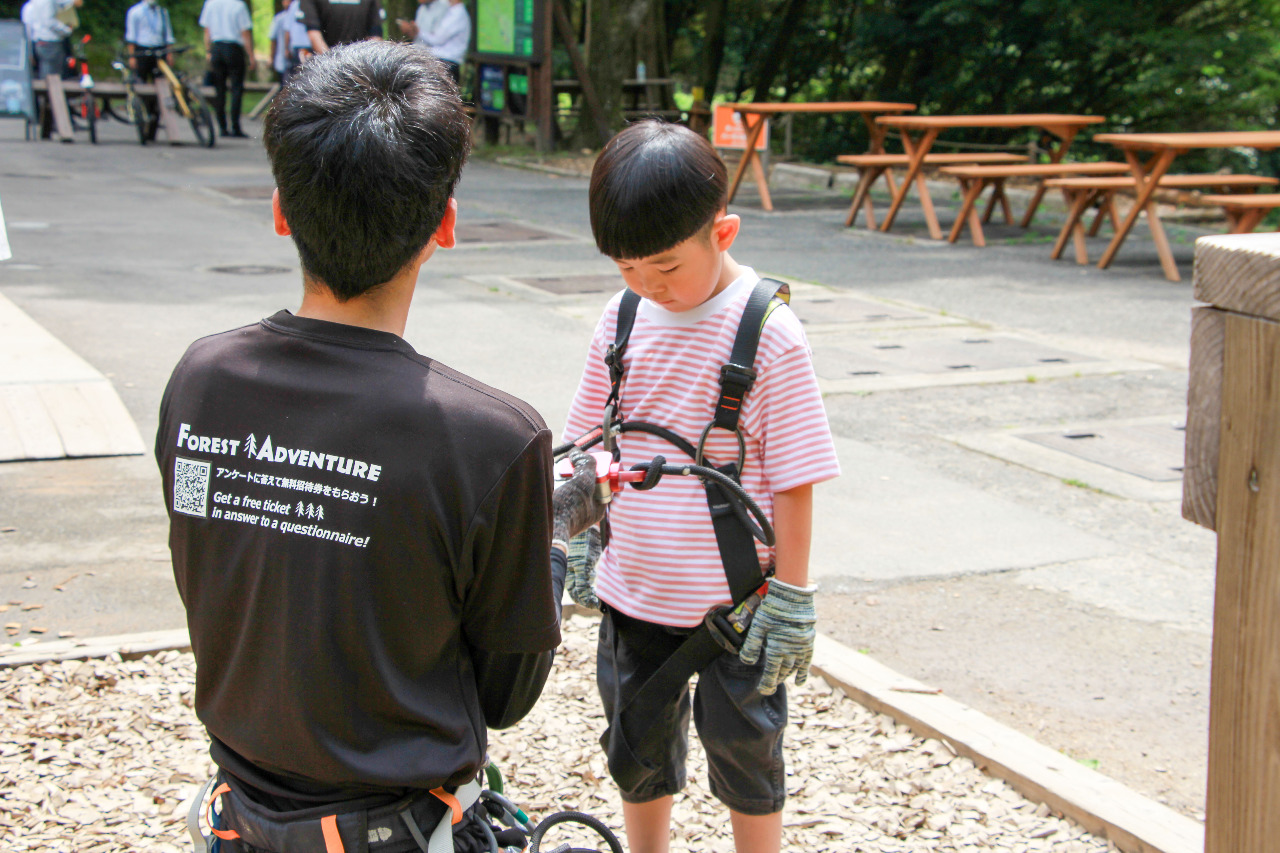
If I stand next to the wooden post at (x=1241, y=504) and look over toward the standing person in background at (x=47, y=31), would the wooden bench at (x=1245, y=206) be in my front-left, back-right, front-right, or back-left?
front-right

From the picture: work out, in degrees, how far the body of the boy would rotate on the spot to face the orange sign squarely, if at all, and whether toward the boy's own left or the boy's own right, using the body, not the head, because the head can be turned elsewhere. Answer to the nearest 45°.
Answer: approximately 135° to the boy's own right

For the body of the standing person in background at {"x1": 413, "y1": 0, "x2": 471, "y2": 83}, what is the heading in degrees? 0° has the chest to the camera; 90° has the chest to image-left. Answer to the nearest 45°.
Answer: approximately 90°

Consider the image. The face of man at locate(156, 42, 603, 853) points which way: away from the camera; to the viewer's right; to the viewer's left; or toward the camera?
away from the camera

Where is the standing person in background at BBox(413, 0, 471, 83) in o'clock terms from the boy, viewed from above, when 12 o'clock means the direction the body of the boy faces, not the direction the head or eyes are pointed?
The standing person in background is roughly at 4 o'clock from the boy.

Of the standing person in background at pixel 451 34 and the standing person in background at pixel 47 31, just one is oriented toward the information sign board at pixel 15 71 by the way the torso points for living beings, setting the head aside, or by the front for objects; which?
the standing person in background at pixel 451 34

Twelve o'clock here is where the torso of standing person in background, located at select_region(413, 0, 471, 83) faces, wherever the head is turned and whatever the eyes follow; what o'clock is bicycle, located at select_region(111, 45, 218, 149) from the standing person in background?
The bicycle is roughly at 1 o'clock from the standing person in background.

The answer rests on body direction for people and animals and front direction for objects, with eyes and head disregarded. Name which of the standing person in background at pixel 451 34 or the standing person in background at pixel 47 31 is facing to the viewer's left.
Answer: the standing person in background at pixel 451 34
